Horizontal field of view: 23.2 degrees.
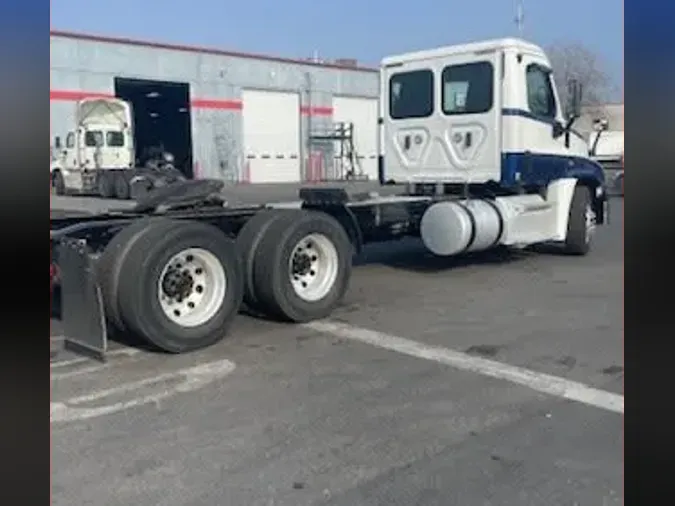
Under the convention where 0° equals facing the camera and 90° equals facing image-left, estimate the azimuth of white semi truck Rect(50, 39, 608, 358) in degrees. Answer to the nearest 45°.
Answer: approximately 225°

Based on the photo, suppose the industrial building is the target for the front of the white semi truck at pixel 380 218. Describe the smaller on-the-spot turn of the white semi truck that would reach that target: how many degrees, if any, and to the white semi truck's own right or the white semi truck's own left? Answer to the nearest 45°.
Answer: approximately 45° to the white semi truck's own left

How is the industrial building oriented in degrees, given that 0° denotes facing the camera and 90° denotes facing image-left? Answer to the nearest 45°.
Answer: approximately 315°

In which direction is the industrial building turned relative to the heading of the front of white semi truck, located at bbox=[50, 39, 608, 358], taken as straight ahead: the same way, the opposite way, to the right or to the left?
to the right

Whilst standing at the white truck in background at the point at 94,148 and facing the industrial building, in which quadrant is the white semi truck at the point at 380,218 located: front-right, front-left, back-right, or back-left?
back-right
